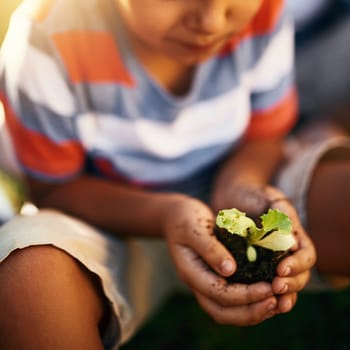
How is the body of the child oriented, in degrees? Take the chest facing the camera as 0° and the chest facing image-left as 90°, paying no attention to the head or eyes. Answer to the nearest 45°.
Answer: approximately 315°
